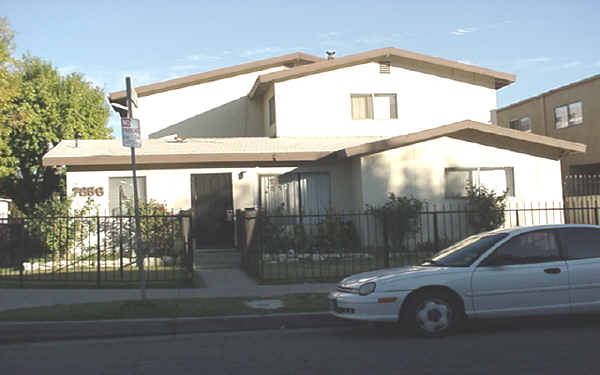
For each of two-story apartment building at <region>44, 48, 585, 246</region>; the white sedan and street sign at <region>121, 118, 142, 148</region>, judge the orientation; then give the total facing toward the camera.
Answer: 2

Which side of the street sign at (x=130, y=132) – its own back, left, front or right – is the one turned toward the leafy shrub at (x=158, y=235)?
back

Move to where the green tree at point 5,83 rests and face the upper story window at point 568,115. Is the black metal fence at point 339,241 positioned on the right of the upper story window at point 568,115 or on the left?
right

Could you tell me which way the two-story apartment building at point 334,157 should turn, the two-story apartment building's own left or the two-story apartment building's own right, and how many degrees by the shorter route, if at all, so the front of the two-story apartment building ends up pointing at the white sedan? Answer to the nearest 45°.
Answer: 0° — it already faces it

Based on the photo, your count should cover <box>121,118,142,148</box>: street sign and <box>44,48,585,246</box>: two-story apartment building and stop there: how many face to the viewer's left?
0

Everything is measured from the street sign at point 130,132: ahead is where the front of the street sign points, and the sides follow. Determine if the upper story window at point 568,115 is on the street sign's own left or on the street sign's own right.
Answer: on the street sign's own left

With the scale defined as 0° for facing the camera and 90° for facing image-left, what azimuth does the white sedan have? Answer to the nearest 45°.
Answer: approximately 90°
